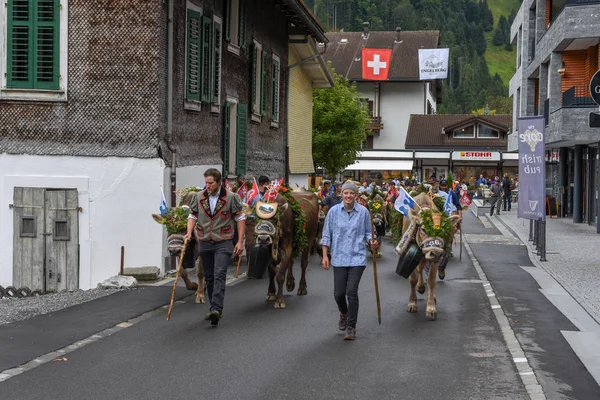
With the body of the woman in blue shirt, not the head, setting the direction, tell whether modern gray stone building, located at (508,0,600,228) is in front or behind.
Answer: behind

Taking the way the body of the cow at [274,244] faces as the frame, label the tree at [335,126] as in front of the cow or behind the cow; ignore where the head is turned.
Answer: behind

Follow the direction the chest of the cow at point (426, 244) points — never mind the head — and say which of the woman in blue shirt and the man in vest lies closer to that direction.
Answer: the woman in blue shirt

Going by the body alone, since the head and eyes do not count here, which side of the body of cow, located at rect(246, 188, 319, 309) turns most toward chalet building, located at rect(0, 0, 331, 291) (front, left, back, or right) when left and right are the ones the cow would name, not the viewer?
right

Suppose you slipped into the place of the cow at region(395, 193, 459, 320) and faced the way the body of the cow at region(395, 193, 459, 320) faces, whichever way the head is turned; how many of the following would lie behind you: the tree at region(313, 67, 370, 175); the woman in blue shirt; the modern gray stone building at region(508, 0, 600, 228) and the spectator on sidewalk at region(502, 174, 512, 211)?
3

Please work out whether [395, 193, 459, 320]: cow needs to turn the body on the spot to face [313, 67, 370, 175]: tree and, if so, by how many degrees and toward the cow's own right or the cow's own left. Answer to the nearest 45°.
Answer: approximately 180°

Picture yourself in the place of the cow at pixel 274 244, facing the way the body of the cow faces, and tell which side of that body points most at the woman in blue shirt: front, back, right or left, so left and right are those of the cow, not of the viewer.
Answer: left

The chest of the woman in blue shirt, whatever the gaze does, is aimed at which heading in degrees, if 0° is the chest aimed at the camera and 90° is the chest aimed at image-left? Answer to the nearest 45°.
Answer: approximately 0°

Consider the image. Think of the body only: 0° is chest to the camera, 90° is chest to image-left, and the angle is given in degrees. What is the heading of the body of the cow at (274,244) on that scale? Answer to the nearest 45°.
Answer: approximately 45°
